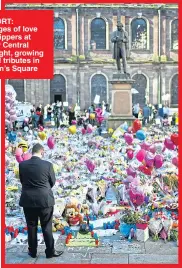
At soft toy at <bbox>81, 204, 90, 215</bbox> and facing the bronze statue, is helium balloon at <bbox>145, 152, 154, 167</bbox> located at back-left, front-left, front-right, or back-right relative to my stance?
front-right

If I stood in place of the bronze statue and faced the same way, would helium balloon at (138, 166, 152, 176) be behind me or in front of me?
in front

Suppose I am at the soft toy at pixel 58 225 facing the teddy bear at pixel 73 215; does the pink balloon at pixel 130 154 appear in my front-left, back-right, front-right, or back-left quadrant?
front-left

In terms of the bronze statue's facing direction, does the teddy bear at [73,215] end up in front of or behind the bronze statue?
in front

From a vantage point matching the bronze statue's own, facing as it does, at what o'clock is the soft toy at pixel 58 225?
The soft toy is roughly at 12 o'clock from the bronze statue.

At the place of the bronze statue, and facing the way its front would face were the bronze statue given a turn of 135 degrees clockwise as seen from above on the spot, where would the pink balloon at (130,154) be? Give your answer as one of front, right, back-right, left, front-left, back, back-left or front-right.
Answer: back-left

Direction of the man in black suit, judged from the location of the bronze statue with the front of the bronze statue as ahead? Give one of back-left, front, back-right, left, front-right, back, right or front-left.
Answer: front

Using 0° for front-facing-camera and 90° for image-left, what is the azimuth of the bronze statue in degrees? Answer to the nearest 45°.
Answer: approximately 0°

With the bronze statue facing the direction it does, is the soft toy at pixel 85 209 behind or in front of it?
in front

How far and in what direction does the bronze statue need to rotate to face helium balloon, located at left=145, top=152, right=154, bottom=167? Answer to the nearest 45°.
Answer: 0° — it already faces it

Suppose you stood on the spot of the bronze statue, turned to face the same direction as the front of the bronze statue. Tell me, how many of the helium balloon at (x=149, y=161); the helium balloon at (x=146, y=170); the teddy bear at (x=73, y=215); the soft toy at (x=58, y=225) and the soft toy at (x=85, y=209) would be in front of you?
5
